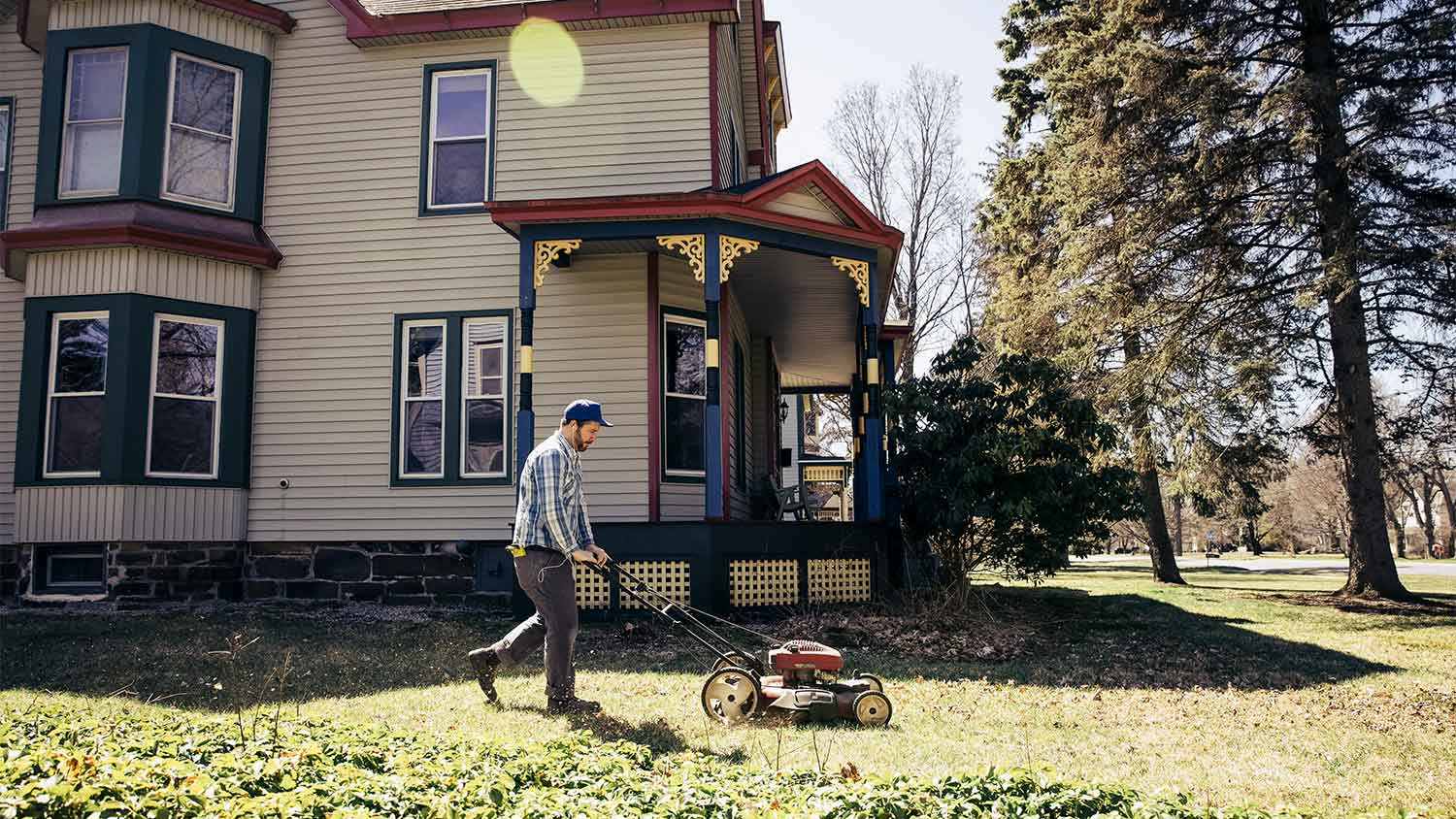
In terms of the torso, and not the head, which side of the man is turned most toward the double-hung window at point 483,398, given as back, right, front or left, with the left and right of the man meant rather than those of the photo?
left

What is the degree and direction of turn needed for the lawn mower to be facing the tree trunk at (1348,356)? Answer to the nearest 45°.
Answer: approximately 45° to its left

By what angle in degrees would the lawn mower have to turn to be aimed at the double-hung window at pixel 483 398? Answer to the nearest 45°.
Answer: approximately 135° to its left

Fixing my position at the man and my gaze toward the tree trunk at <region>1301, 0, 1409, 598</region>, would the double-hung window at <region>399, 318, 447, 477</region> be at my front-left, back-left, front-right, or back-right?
front-left

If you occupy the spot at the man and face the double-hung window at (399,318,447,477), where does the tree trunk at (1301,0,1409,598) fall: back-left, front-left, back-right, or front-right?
front-right

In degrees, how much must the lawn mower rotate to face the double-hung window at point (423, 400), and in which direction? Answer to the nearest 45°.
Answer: approximately 135° to its left

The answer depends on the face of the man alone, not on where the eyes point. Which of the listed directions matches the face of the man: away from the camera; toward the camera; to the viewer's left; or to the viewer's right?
to the viewer's right

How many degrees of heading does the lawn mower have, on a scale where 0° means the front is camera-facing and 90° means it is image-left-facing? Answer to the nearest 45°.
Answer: approximately 270°

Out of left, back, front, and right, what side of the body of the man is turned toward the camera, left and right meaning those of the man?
right
